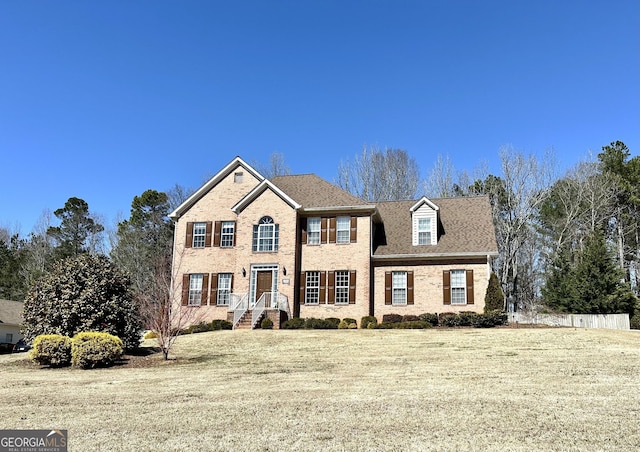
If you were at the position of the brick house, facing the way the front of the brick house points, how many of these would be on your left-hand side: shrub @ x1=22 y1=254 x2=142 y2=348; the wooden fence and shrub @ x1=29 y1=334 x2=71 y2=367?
1

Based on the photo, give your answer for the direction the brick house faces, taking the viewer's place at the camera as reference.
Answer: facing the viewer

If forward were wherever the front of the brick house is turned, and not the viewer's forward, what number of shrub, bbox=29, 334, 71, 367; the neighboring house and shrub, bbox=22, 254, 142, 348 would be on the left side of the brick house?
0

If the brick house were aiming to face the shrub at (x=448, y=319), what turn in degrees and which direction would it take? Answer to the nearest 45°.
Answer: approximately 45° to its left

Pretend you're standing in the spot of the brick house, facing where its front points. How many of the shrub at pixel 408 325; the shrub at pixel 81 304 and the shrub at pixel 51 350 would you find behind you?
0

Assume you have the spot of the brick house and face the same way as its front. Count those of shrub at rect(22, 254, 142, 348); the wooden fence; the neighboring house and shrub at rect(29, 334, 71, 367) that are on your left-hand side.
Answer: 1

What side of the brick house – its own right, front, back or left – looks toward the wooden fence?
left

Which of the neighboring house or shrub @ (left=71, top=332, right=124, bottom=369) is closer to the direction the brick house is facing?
the shrub

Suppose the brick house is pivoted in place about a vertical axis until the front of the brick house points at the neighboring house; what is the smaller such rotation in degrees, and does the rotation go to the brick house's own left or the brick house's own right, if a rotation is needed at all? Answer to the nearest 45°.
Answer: approximately 135° to the brick house's own right

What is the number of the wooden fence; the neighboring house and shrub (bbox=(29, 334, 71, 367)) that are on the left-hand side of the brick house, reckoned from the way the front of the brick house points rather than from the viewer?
1

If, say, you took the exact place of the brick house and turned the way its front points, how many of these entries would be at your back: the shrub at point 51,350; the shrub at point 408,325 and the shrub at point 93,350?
0

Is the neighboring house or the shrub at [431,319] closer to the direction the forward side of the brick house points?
the shrub

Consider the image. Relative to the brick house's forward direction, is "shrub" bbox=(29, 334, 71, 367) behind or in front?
in front

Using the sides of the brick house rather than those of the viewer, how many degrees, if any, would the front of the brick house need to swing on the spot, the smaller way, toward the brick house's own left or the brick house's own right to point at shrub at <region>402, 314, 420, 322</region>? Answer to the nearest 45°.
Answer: approximately 90° to the brick house's own left
